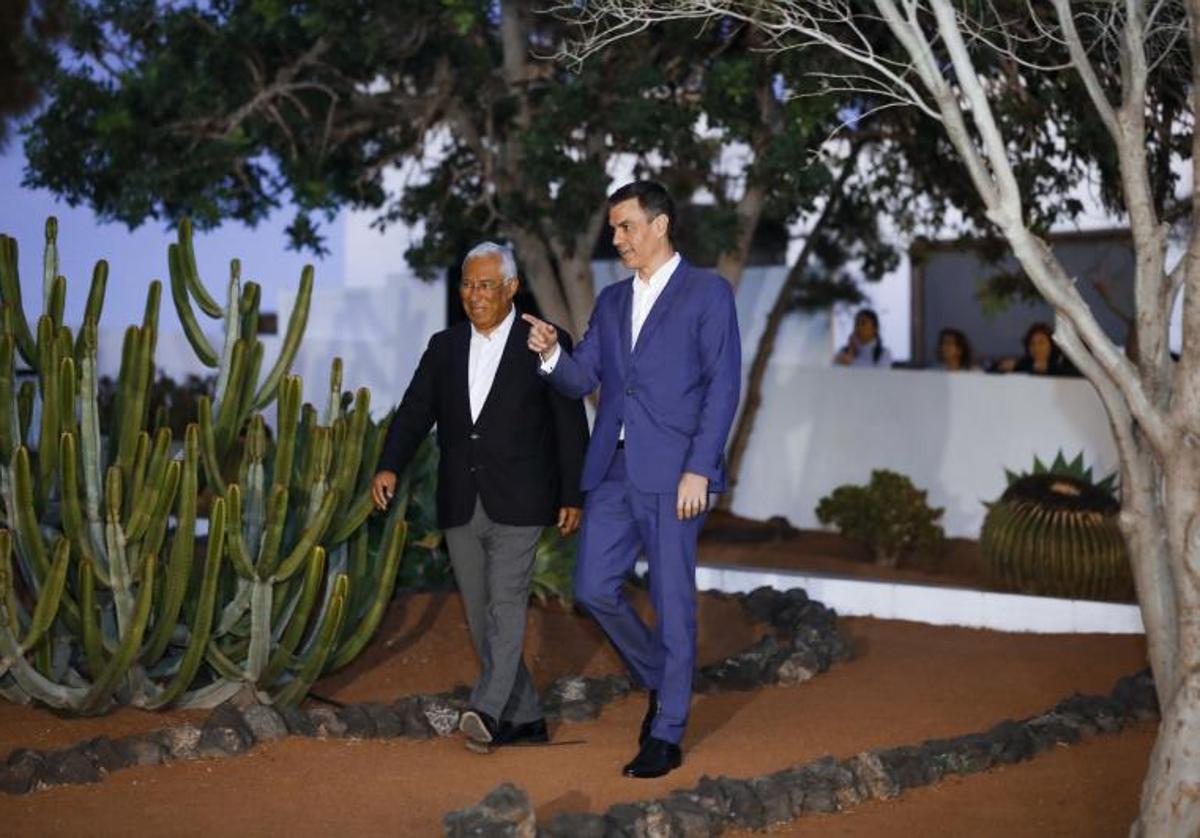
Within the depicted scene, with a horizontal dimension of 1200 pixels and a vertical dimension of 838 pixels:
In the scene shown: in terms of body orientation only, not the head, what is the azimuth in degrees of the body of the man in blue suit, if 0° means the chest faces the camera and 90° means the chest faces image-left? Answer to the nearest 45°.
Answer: approximately 45°

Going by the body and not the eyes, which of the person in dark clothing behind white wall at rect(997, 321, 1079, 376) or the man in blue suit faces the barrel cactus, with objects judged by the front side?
the person in dark clothing behind white wall

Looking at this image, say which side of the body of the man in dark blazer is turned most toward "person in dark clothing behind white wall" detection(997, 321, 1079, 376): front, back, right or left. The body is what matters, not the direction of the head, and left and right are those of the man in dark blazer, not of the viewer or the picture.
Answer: back

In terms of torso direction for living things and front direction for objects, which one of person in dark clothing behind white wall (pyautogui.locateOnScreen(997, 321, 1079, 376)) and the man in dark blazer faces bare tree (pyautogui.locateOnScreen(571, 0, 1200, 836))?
the person in dark clothing behind white wall

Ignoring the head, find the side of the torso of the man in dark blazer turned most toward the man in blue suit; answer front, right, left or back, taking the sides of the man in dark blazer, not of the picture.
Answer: left

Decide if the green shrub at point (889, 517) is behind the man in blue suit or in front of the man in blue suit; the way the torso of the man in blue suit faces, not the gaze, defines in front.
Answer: behind

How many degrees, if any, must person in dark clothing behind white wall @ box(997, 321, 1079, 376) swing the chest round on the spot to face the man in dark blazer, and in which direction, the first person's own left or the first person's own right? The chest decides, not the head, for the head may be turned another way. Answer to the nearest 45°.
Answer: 0° — they already face them

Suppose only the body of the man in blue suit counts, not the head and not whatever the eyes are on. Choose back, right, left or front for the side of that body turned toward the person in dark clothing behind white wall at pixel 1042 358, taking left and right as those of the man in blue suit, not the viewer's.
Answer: back

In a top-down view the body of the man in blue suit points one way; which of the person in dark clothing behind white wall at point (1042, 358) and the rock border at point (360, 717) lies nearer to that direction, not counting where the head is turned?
the rock border

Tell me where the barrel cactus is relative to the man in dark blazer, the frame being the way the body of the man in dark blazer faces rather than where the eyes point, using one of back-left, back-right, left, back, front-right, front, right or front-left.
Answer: back

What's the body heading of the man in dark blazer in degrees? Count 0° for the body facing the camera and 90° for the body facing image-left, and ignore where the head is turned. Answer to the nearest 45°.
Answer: approximately 45°

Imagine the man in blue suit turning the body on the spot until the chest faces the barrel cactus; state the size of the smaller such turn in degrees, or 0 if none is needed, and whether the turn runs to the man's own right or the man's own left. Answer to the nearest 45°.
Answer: approximately 180°
